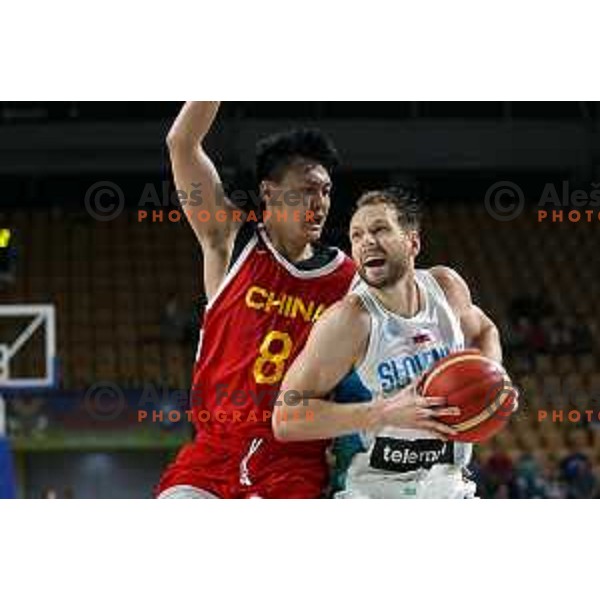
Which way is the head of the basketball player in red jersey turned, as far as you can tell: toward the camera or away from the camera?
toward the camera

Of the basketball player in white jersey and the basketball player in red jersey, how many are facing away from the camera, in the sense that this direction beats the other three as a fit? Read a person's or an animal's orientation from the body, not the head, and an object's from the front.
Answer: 0

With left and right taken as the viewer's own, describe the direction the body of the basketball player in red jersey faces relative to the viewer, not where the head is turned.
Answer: facing the viewer and to the right of the viewer

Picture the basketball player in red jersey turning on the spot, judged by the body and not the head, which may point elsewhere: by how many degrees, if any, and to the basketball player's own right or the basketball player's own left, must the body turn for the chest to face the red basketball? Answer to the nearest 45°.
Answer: approximately 45° to the basketball player's own left

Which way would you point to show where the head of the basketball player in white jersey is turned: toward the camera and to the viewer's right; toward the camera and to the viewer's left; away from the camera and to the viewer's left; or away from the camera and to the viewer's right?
toward the camera and to the viewer's left

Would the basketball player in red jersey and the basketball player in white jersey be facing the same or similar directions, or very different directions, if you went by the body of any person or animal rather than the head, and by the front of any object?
same or similar directions
